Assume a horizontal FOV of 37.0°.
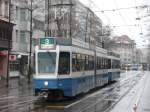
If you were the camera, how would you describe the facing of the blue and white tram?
facing the viewer and to the left of the viewer
